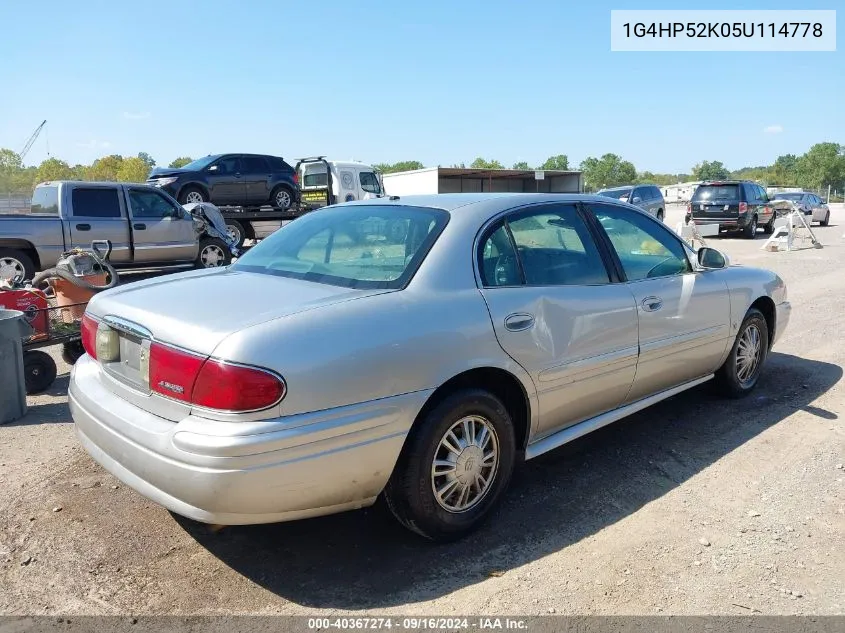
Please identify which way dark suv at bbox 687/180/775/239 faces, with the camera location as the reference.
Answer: facing away from the viewer and to the right of the viewer

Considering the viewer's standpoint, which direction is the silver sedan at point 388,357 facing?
facing away from the viewer and to the right of the viewer

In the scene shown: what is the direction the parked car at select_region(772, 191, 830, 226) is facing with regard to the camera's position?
facing away from the viewer and to the right of the viewer

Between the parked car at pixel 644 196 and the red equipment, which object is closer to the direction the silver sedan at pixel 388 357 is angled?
the parked car

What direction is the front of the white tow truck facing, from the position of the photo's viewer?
facing away from the viewer and to the right of the viewer
